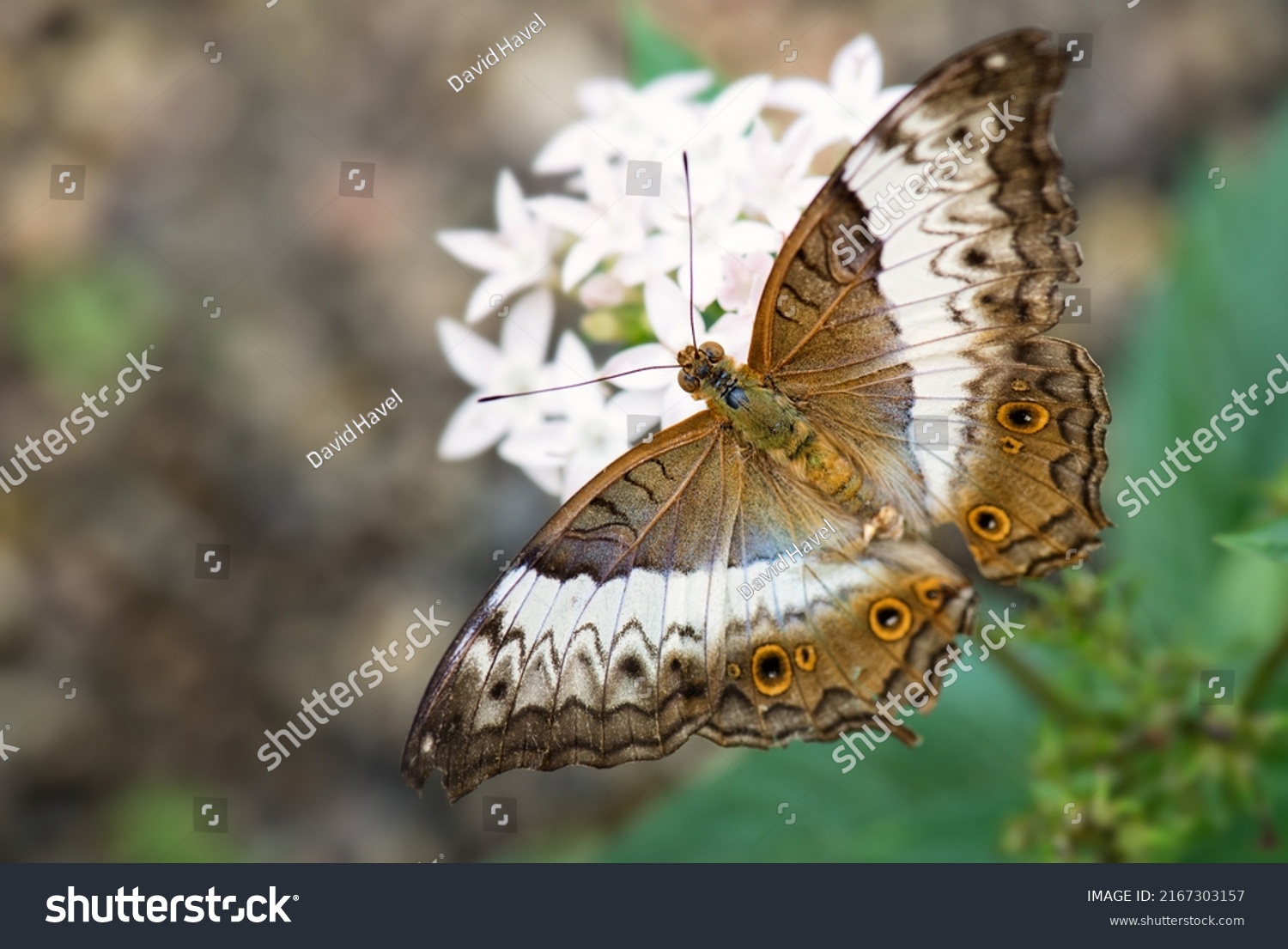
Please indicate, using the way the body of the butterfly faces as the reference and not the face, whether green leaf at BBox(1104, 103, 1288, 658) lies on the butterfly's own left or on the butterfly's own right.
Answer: on the butterfly's own right

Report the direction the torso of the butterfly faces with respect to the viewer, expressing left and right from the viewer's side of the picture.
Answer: facing away from the viewer and to the left of the viewer
